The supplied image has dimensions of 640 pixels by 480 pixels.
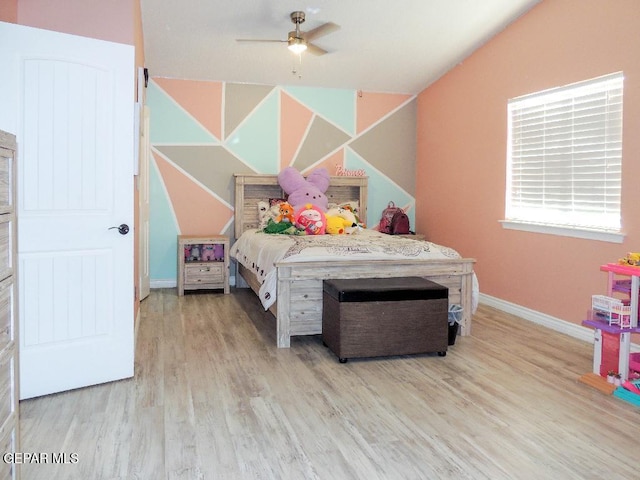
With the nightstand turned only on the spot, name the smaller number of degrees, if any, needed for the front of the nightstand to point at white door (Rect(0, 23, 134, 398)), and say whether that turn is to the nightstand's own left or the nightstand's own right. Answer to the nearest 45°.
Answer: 0° — it already faces it

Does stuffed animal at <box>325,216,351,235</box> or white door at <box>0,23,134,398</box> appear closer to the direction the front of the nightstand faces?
the white door

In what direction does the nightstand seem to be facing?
toward the camera

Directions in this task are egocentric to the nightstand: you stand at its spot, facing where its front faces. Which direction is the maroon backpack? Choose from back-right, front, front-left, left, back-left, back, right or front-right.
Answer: left

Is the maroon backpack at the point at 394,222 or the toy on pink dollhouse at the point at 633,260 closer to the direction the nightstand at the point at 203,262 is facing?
the toy on pink dollhouse

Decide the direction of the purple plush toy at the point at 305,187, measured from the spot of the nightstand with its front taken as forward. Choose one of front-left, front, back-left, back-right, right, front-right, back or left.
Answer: left

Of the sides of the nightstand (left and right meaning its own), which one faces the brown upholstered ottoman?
front

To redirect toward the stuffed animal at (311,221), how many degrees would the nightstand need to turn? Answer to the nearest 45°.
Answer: approximately 45° to its left

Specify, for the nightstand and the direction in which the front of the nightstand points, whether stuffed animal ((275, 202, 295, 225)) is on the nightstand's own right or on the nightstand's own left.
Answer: on the nightstand's own left

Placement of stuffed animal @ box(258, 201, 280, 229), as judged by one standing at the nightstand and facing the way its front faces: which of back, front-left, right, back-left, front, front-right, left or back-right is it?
left

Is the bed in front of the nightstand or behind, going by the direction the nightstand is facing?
in front

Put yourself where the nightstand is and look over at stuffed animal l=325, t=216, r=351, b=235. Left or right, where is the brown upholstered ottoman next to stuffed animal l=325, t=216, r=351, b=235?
right
